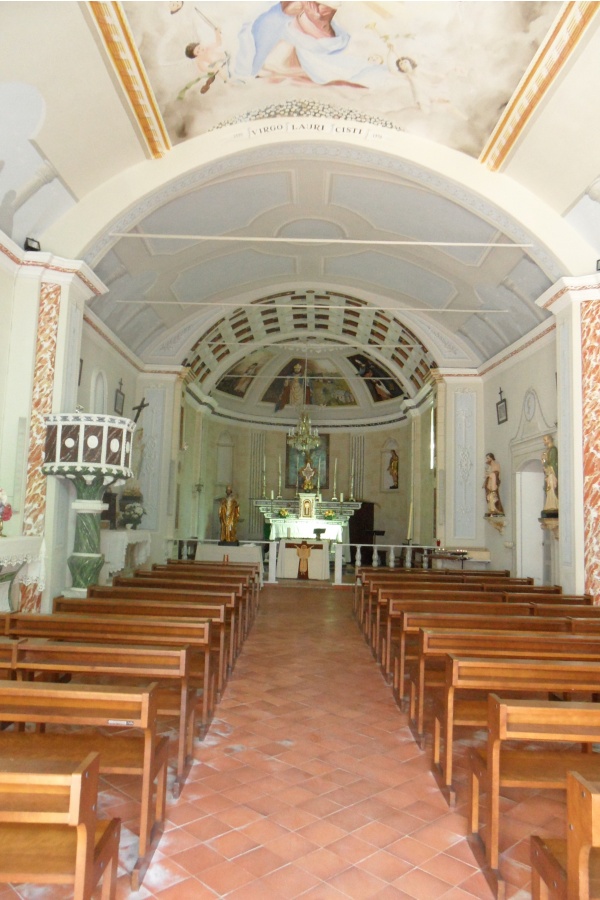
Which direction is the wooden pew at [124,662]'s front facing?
away from the camera

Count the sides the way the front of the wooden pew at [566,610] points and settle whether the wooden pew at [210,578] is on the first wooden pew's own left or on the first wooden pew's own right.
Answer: on the first wooden pew's own left

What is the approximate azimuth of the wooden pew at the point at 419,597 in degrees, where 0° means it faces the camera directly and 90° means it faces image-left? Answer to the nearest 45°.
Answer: approximately 180°

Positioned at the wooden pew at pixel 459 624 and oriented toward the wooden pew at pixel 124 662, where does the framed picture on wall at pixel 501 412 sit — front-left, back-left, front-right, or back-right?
back-right

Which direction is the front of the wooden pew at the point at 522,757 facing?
away from the camera

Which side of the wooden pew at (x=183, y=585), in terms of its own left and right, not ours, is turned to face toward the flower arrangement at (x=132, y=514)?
front

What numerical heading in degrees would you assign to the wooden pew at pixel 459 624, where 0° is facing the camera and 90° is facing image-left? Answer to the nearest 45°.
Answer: approximately 180°

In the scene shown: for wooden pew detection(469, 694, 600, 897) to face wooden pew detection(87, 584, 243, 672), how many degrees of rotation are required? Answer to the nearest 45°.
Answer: approximately 45° to its left

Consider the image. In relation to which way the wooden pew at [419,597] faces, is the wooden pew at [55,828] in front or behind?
behind

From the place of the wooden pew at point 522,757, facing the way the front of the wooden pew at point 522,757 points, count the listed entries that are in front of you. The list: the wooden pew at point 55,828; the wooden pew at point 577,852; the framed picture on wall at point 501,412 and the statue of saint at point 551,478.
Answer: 2

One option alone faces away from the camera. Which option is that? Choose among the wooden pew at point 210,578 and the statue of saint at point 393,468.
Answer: the wooden pew

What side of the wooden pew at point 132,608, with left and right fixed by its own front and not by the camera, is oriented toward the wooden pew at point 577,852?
back

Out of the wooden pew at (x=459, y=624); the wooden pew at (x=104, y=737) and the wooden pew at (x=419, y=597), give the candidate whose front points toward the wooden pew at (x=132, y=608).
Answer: the wooden pew at (x=104, y=737)

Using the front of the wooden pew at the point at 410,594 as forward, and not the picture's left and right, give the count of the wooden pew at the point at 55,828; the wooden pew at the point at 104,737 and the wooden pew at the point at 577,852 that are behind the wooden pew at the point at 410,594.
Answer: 3

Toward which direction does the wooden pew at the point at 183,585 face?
away from the camera

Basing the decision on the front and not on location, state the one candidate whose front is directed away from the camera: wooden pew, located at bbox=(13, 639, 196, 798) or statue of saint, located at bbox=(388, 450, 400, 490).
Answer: the wooden pew

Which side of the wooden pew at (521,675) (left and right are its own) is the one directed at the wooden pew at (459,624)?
front
